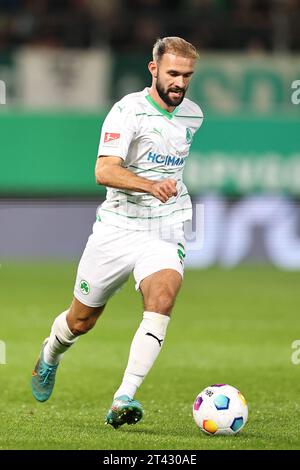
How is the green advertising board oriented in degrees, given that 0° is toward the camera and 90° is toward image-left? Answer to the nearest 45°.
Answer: approximately 0°

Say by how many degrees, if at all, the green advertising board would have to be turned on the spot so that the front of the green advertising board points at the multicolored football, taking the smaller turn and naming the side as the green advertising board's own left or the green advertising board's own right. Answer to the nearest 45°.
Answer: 0° — it already faces it
